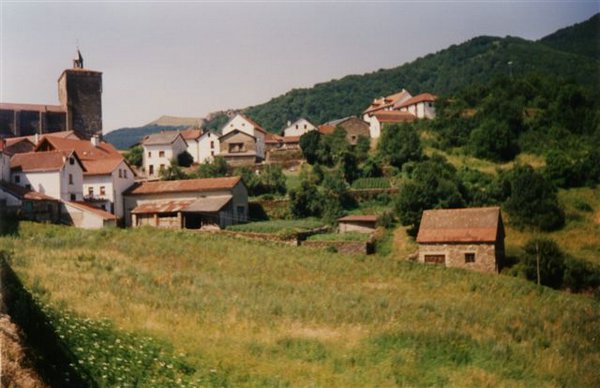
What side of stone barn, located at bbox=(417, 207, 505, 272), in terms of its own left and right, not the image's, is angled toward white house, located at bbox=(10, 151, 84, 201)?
right

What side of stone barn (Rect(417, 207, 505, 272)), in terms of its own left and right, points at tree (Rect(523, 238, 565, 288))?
left

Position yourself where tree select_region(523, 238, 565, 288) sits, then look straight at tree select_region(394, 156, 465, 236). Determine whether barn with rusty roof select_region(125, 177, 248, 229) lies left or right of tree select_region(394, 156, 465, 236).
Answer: left

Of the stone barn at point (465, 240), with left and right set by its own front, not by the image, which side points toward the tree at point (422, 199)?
back

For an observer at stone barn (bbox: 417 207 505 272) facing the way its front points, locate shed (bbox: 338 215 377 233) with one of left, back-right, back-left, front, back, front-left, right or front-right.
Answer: back-right

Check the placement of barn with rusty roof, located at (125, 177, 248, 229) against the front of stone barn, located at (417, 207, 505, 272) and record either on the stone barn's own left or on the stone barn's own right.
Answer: on the stone barn's own right

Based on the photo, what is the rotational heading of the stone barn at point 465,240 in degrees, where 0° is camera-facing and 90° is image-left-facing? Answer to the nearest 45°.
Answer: approximately 0°

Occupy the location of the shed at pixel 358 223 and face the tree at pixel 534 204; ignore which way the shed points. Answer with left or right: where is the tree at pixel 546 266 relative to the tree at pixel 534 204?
right
